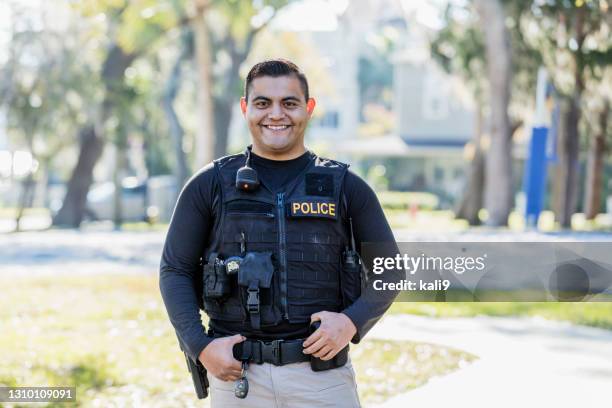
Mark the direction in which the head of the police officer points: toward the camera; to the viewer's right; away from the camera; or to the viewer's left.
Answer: toward the camera

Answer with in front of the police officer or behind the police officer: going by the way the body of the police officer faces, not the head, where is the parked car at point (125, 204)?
behind

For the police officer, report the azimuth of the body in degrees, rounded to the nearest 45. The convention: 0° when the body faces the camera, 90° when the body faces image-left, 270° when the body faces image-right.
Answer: approximately 0°

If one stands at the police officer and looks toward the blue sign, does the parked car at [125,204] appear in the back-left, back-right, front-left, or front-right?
front-left

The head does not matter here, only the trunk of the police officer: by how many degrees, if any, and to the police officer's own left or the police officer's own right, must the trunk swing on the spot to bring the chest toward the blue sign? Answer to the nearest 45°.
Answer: approximately 180°
